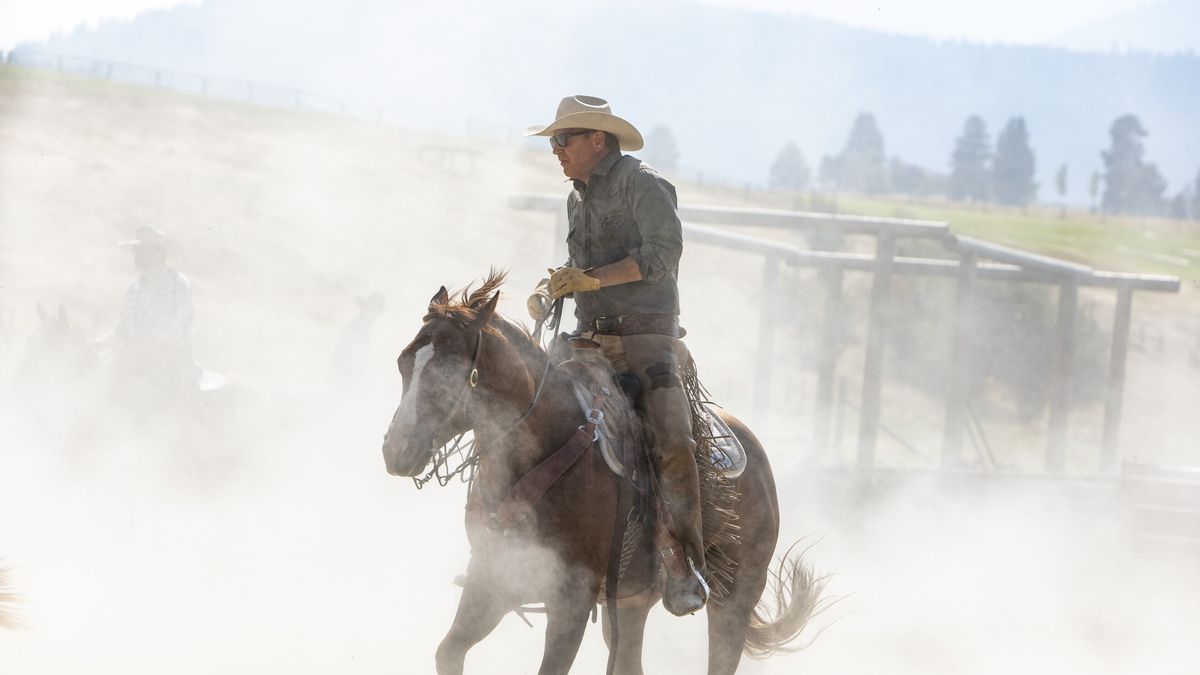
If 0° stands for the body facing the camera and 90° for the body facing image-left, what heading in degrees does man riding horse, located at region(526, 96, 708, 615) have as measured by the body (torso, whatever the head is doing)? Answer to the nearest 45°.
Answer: approximately 45°

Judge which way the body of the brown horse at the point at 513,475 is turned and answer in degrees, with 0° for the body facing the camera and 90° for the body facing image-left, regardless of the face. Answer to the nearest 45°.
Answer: approximately 45°

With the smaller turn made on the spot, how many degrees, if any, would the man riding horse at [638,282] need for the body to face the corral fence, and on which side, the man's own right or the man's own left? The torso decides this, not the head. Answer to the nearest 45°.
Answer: approximately 135° to the man's own right

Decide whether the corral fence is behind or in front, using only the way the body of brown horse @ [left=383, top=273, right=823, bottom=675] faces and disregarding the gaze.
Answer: behind
